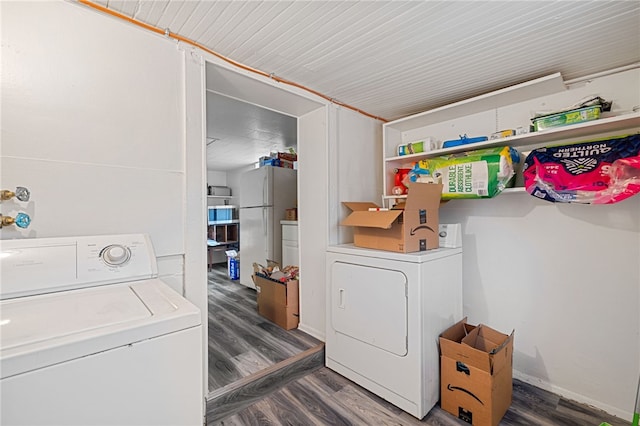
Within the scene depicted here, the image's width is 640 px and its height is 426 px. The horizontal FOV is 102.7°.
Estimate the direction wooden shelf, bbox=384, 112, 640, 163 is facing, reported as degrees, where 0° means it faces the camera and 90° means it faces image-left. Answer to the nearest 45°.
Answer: approximately 45°

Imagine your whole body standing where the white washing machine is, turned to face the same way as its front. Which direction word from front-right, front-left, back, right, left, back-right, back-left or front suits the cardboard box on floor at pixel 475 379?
front-left

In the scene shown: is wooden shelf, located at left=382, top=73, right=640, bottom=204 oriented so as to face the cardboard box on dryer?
no

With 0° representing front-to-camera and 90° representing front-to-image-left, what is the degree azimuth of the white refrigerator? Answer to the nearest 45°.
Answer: approximately 45°

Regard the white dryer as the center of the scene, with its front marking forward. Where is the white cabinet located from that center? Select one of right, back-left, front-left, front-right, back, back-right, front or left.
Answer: right

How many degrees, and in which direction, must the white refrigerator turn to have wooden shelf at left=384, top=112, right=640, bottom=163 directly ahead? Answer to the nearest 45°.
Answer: approximately 90° to its left

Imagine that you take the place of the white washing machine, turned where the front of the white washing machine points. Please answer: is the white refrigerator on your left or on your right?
on your left

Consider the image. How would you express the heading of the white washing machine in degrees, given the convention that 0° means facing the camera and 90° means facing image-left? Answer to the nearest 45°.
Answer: approximately 315°

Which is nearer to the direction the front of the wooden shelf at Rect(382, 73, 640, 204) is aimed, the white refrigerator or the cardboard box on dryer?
the cardboard box on dryer
